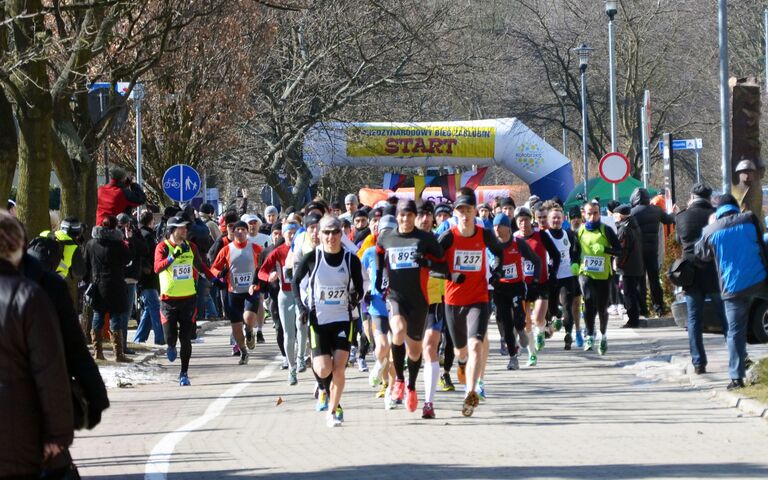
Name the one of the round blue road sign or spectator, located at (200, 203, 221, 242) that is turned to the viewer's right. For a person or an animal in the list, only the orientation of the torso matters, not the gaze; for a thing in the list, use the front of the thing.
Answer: the spectator

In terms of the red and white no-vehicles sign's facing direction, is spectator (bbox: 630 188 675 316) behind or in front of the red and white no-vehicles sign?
in front

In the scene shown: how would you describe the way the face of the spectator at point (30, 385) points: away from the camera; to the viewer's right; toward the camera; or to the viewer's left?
away from the camera

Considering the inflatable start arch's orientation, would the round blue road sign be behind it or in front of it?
in front

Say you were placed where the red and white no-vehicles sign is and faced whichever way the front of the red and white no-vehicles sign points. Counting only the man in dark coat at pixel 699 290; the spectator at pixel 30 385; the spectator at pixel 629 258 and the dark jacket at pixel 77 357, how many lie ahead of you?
4

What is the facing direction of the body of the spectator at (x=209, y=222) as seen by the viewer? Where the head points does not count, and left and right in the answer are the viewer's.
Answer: facing to the right of the viewer

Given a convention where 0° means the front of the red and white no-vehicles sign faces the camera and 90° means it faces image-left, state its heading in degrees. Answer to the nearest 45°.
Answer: approximately 0°

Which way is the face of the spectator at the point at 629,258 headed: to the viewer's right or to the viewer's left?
to the viewer's left

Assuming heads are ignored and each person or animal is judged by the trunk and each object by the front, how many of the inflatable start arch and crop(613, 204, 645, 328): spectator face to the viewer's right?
0

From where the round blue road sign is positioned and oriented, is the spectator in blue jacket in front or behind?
in front

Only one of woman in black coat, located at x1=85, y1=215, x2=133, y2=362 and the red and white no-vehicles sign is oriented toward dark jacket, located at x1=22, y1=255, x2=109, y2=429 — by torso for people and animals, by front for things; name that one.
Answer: the red and white no-vehicles sign

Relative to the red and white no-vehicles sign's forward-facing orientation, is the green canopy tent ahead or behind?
behind
